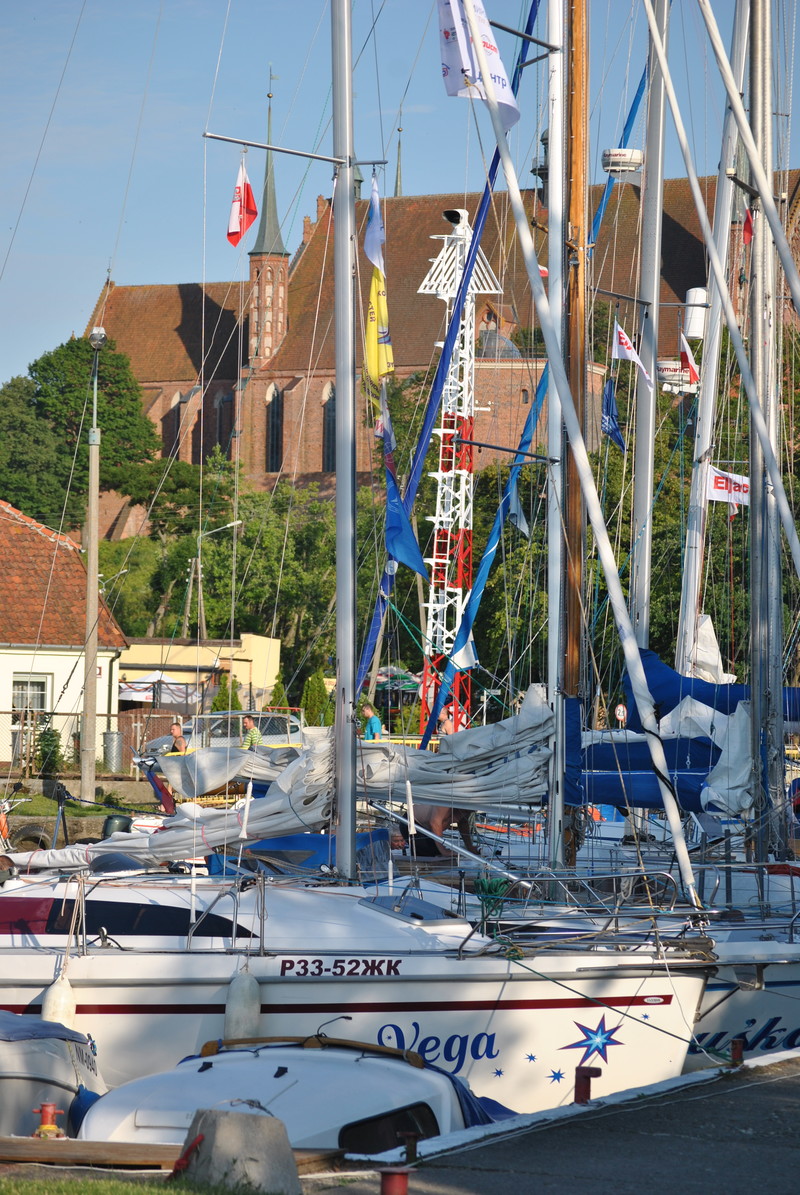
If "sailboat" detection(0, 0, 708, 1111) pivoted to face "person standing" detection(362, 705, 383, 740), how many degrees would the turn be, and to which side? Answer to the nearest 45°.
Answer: approximately 90° to its left

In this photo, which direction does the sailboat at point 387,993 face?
to the viewer's right

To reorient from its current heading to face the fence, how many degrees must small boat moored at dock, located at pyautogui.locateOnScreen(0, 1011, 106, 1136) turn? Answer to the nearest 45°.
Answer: approximately 90° to its left

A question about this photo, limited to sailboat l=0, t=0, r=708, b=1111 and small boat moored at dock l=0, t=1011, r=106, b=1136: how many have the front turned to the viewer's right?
2

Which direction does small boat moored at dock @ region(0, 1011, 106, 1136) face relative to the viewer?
to the viewer's right

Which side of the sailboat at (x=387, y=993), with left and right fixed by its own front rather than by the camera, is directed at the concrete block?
right

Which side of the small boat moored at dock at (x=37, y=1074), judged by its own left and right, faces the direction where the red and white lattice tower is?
left

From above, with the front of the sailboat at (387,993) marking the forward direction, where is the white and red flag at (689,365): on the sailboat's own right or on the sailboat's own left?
on the sailboat's own left

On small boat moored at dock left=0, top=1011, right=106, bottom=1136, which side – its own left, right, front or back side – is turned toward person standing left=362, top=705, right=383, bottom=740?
left

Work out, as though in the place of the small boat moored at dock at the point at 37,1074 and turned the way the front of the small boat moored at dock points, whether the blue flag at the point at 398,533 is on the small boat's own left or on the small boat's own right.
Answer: on the small boat's own left
